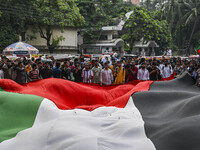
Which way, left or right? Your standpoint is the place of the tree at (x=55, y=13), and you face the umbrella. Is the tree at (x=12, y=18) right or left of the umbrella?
right

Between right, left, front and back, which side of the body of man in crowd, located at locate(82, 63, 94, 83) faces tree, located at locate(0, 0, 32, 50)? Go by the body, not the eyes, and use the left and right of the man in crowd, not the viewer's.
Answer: back

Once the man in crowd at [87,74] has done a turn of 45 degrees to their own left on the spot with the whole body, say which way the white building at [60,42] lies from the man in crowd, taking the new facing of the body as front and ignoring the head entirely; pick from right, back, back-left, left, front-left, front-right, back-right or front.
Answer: back-left

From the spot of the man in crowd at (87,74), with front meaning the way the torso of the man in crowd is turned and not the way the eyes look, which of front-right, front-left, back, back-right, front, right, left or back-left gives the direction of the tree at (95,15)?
back

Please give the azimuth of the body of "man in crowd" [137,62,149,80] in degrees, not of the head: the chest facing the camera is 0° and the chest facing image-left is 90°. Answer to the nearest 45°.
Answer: approximately 0°

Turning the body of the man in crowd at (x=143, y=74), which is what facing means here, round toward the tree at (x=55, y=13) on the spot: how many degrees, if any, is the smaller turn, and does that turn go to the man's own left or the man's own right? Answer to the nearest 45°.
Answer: approximately 135° to the man's own right

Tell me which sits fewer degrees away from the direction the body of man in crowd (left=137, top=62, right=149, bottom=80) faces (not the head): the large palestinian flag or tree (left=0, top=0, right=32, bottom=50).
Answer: the large palestinian flag

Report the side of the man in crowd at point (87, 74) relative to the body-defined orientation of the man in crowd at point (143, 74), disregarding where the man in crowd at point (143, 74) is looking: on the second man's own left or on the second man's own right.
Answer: on the second man's own right

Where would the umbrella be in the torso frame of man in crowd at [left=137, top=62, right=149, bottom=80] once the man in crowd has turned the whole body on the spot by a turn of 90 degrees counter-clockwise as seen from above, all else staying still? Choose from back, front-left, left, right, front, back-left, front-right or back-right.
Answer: back-left

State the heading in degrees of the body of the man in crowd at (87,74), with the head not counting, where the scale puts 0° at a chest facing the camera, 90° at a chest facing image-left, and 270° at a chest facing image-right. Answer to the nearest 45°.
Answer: approximately 0°

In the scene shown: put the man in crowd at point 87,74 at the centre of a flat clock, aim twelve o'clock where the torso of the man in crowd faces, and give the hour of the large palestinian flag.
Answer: The large palestinian flag is roughly at 12 o'clock from the man in crowd.

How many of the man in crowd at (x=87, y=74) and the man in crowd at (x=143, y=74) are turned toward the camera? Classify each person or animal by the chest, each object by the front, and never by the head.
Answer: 2
